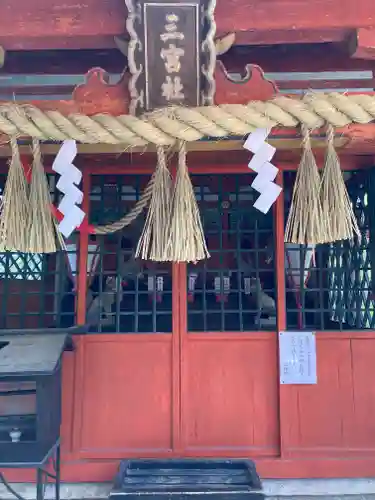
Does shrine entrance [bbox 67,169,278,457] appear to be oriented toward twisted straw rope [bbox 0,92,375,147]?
yes

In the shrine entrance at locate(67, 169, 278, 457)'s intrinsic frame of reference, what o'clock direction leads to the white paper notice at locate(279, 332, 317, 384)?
The white paper notice is roughly at 9 o'clock from the shrine entrance.

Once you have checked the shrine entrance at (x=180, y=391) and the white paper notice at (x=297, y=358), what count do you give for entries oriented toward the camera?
2

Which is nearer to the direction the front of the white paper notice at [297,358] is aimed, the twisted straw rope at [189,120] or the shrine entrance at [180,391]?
the twisted straw rope

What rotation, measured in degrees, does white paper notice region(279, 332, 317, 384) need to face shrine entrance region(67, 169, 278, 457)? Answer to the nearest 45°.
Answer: approximately 90° to its right

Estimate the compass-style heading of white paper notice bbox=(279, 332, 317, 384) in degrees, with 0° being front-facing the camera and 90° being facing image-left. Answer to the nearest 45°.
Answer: approximately 0°

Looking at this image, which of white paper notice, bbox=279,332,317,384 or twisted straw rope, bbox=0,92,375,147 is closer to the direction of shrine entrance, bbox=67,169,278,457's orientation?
the twisted straw rope
